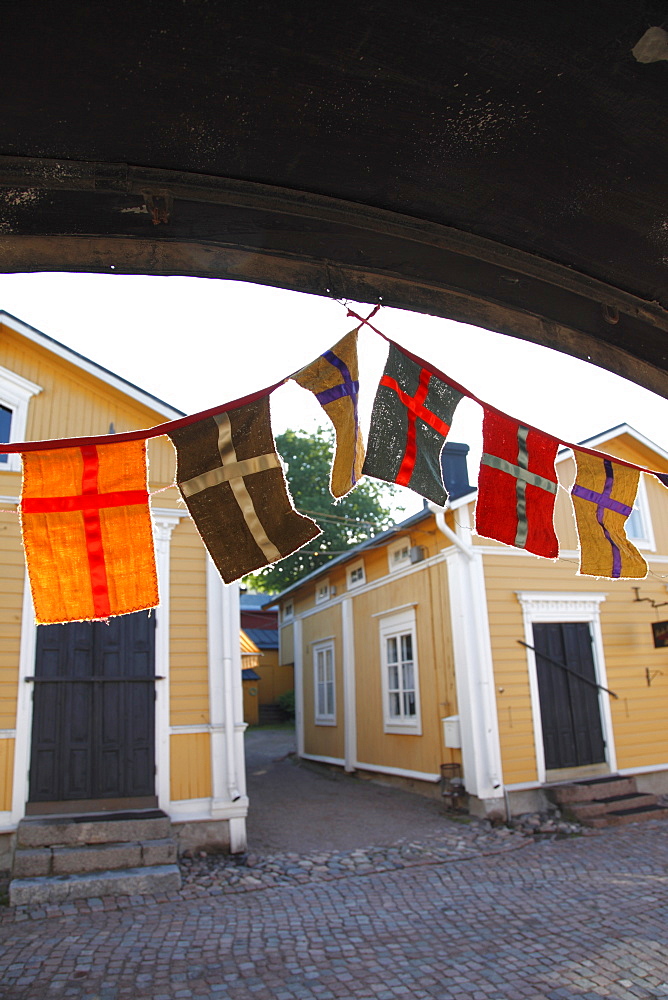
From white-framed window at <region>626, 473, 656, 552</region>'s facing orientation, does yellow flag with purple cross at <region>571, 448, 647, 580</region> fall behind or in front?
in front

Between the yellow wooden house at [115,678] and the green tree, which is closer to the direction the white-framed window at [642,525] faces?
the yellow wooden house

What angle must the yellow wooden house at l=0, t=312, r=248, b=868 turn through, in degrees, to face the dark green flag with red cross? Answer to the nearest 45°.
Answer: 0° — it already faces it

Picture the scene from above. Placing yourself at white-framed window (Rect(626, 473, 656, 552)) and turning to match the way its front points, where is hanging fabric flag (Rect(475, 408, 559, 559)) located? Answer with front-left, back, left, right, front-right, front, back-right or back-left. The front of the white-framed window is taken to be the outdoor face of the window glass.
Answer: front-right

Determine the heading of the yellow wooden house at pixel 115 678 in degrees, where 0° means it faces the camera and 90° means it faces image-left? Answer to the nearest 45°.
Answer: approximately 0°

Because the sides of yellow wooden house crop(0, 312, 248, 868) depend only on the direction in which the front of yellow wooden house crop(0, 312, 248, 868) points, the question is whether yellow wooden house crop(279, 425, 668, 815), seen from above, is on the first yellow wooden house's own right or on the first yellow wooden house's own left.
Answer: on the first yellow wooden house's own left

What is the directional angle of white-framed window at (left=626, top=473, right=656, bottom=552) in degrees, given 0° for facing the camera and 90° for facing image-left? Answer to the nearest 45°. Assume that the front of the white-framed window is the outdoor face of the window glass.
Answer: approximately 45°

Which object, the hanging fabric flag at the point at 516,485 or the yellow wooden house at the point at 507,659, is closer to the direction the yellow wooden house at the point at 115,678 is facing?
the hanging fabric flag

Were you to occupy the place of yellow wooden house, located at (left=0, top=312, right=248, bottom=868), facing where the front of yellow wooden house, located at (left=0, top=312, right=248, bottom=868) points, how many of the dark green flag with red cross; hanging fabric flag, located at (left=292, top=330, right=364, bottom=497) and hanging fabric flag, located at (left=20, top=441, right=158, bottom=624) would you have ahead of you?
3
